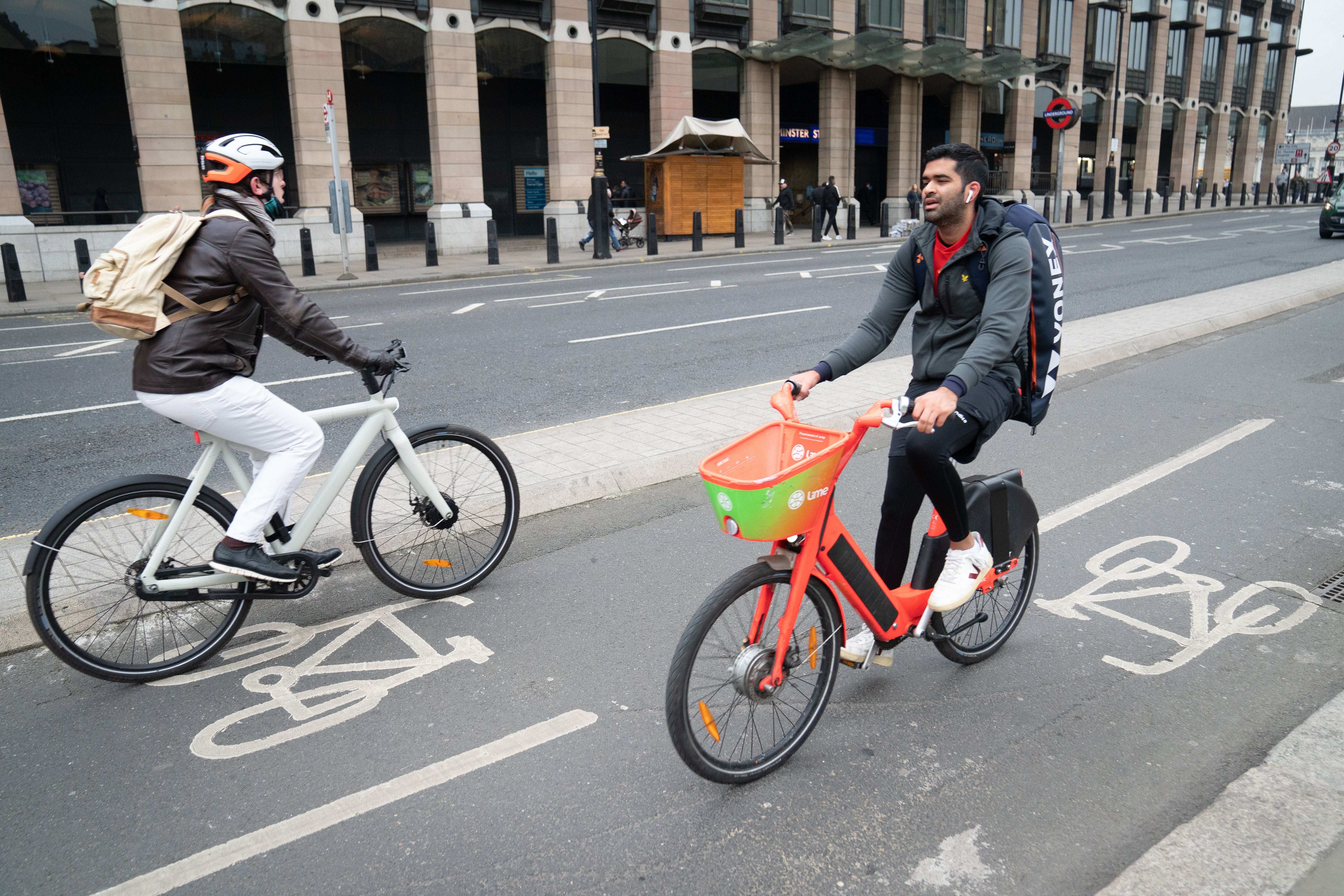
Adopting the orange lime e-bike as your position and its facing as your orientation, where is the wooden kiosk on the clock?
The wooden kiosk is roughly at 4 o'clock from the orange lime e-bike.

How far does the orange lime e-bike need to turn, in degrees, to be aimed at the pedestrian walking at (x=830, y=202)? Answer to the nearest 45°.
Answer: approximately 135° to its right

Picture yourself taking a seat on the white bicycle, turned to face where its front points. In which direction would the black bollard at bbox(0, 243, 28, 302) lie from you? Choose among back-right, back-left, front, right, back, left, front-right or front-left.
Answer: left

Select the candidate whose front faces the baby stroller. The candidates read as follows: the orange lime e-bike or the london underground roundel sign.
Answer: the london underground roundel sign

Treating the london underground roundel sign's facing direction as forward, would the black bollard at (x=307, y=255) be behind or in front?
in front

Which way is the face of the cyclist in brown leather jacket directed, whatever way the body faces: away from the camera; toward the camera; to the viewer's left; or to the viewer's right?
to the viewer's right

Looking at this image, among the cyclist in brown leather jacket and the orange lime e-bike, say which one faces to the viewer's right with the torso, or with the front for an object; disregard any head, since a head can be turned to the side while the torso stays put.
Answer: the cyclist in brown leather jacket

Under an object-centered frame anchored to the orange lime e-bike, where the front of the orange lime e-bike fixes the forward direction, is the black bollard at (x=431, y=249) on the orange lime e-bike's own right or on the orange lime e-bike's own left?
on the orange lime e-bike's own right

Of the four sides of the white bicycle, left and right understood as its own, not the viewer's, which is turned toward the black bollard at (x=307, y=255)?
left

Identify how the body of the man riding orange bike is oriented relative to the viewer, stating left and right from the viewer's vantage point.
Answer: facing the viewer and to the left of the viewer

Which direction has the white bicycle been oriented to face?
to the viewer's right

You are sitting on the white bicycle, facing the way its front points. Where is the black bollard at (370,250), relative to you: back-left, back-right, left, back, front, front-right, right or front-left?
left

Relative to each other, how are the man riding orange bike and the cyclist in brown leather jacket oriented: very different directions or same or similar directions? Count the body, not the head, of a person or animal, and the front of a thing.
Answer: very different directions
